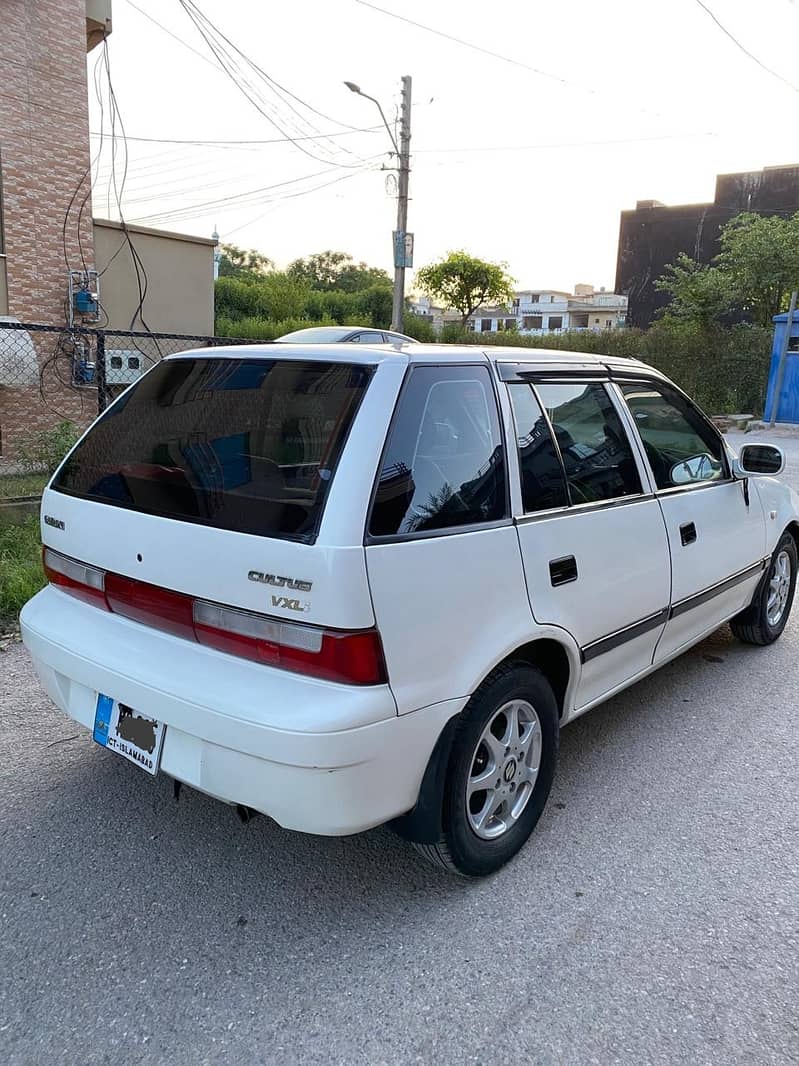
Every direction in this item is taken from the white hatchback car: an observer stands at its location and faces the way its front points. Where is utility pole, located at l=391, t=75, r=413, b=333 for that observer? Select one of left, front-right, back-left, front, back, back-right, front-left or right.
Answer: front-left

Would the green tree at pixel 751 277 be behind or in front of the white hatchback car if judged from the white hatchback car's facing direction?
in front

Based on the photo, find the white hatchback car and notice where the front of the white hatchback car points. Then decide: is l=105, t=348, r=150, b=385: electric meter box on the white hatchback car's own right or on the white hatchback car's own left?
on the white hatchback car's own left

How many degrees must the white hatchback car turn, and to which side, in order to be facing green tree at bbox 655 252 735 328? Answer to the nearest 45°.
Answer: approximately 45° to its left

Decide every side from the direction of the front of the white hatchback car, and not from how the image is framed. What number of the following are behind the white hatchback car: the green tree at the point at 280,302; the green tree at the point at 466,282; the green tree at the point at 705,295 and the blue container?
0

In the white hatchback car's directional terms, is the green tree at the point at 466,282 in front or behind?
in front

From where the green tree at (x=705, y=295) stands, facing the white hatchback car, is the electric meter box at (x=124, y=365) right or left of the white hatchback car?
right

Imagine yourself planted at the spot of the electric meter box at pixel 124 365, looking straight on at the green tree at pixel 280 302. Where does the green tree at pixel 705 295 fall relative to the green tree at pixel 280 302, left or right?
right

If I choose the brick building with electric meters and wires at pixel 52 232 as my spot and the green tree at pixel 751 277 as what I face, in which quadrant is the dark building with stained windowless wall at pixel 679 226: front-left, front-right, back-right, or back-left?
front-left

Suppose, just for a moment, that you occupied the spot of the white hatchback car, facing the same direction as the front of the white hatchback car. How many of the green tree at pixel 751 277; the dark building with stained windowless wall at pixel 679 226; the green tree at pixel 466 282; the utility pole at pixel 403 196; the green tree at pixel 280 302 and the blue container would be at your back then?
0

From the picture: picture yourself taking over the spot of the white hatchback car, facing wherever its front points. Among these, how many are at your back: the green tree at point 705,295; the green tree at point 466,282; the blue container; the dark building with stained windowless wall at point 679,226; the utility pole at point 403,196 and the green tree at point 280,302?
0

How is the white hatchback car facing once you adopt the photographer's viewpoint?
facing away from the viewer and to the right of the viewer

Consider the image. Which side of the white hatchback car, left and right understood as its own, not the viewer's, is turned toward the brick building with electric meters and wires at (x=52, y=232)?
left

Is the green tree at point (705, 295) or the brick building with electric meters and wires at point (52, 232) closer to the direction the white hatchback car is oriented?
the green tree

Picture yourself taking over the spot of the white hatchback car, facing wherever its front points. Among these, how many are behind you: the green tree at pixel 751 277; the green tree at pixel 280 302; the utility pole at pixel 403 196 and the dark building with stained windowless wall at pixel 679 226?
0

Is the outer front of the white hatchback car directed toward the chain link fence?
no

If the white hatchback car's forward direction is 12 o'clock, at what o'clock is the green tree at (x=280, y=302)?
The green tree is roughly at 10 o'clock from the white hatchback car.

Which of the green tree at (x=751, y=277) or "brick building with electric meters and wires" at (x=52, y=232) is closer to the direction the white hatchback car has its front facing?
the green tree
